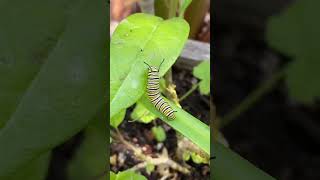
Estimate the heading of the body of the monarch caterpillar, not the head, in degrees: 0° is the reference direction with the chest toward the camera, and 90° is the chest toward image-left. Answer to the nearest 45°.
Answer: approximately 180°
